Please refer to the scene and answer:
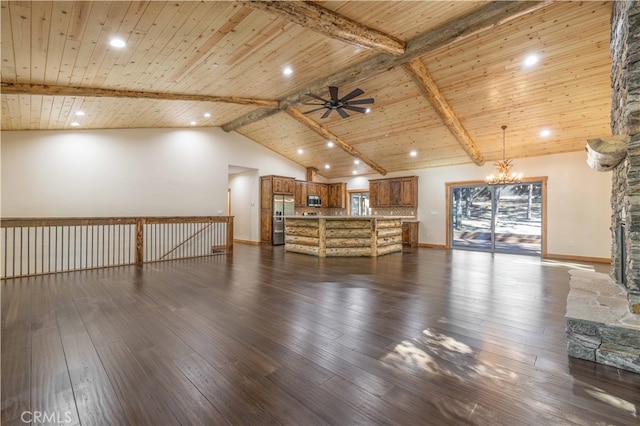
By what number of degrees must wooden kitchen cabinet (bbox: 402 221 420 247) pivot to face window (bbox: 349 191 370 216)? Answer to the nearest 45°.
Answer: approximately 90° to its right

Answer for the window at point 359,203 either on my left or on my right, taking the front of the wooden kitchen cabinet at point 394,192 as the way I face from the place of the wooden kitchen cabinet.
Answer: on my right

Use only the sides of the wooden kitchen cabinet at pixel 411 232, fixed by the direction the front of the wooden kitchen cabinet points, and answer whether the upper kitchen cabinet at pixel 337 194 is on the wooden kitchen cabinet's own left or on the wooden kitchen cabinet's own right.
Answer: on the wooden kitchen cabinet's own right
